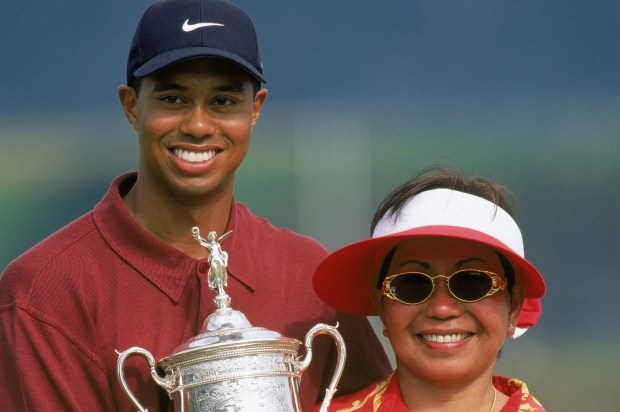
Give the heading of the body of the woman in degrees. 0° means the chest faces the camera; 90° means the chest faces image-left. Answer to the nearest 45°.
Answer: approximately 0°

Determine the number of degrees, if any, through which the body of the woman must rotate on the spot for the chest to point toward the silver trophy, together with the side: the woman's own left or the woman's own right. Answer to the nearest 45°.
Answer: approximately 90° to the woman's own right

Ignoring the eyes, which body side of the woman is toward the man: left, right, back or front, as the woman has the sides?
right
